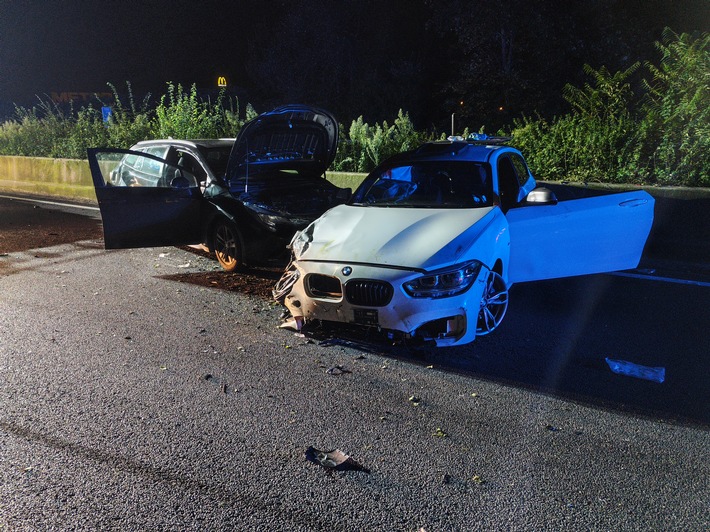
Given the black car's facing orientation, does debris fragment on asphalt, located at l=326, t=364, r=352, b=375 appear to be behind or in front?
in front

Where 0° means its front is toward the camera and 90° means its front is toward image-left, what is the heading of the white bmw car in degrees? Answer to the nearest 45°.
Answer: approximately 45°

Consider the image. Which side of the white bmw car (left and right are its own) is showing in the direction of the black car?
right

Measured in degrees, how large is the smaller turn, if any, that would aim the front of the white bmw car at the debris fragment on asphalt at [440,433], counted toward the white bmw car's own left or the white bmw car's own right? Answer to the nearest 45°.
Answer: approximately 45° to the white bmw car's own left

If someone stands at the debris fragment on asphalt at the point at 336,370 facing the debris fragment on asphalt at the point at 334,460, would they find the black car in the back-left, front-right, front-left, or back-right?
back-right

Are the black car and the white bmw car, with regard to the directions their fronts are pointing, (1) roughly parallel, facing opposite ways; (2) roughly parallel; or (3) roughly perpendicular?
roughly perpendicular

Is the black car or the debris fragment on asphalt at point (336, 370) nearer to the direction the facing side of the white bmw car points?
the debris fragment on asphalt

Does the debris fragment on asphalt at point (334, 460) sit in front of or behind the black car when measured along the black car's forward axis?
in front

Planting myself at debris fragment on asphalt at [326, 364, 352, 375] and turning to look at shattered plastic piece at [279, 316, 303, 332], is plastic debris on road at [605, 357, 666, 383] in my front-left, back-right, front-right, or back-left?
back-right

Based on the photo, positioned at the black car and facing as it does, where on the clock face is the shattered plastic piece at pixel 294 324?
The shattered plastic piece is roughly at 1 o'clock from the black car.

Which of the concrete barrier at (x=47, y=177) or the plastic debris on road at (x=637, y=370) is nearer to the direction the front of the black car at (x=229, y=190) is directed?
the plastic debris on road

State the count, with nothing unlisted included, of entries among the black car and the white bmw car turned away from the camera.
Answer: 0

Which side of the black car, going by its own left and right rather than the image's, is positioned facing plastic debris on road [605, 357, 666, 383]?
front

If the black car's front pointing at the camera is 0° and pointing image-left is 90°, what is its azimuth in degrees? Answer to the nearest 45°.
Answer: approximately 315°

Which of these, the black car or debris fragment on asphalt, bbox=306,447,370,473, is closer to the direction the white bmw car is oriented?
the debris fragment on asphalt
